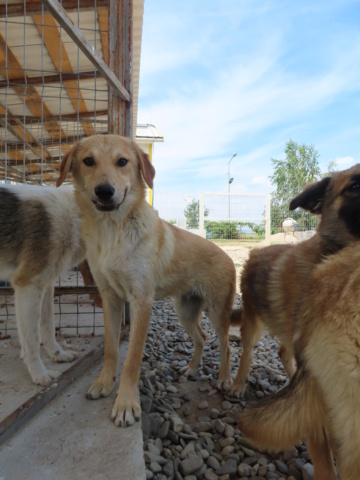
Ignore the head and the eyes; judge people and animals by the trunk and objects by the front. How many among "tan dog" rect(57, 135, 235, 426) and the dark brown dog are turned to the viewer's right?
1

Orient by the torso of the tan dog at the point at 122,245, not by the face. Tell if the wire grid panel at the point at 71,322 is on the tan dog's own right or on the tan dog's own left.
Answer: on the tan dog's own right

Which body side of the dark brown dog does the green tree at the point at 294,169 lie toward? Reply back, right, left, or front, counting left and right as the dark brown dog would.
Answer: left

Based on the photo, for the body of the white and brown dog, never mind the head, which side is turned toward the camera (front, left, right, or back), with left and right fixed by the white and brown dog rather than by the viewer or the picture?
right

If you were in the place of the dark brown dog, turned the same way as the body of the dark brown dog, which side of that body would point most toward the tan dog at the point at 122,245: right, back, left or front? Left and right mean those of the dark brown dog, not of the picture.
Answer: back

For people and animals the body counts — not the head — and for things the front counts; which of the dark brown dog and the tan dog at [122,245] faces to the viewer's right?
the dark brown dog

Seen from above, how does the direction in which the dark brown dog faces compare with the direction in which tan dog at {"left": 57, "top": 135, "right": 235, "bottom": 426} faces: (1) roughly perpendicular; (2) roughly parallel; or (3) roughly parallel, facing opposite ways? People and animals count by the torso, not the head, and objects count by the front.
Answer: roughly perpendicular

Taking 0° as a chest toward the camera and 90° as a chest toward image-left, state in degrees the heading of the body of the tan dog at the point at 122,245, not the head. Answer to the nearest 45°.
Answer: approximately 45°

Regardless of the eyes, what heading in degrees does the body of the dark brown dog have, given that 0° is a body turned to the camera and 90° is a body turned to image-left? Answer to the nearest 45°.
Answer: approximately 270°

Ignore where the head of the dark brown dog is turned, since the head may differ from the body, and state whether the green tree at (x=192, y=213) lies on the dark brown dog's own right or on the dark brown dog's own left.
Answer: on the dark brown dog's own left
